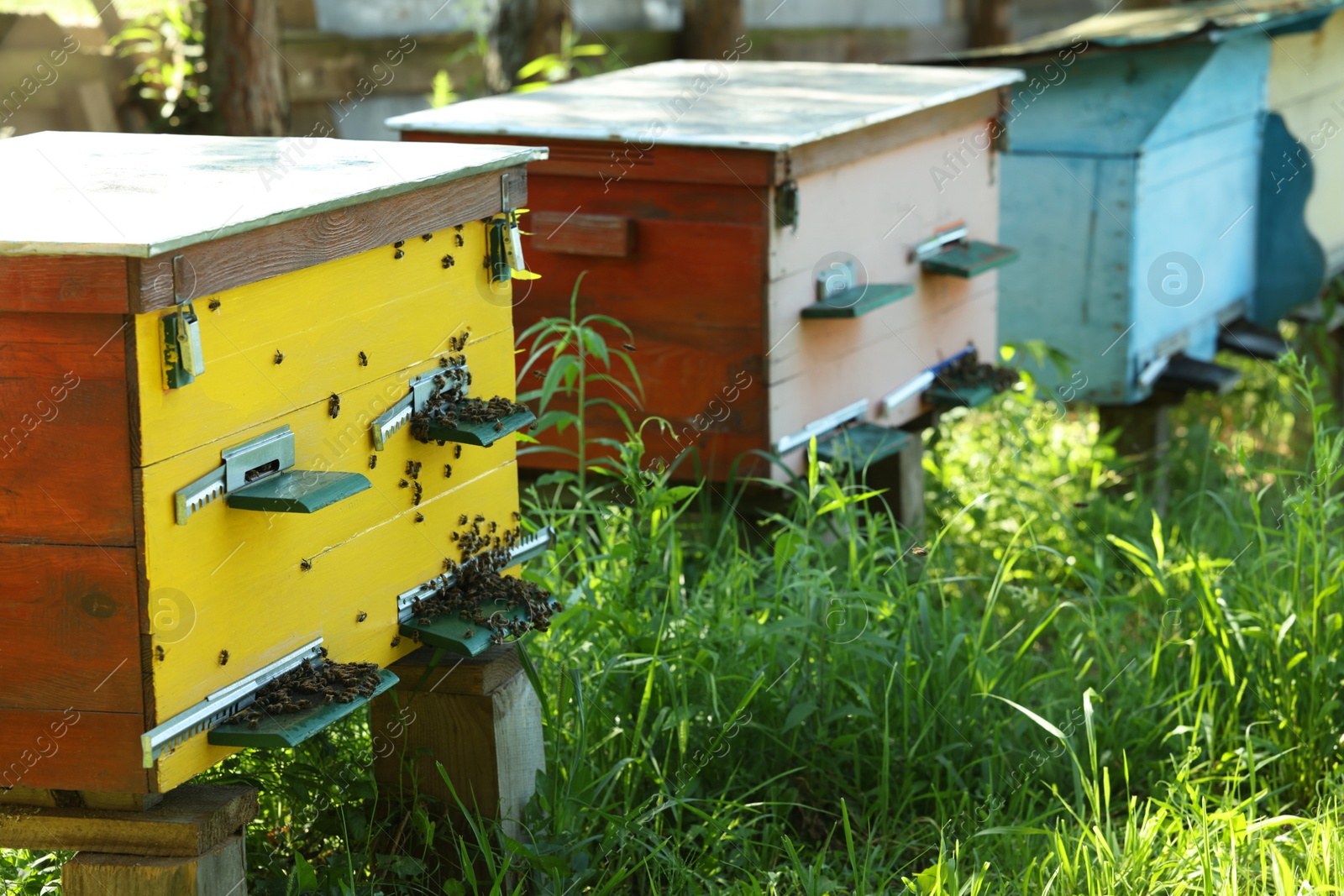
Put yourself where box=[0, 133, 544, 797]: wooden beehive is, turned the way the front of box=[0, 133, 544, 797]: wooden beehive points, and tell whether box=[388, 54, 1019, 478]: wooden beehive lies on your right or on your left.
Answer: on your left

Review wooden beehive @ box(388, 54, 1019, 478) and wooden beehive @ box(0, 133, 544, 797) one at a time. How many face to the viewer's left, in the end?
0

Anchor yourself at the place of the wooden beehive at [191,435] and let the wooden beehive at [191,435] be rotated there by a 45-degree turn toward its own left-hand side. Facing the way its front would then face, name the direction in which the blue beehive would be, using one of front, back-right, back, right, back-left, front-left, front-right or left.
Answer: front-left

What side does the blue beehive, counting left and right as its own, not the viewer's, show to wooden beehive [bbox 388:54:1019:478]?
right

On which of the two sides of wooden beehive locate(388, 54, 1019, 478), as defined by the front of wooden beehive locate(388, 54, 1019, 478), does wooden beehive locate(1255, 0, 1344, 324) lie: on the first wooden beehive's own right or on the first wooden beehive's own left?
on the first wooden beehive's own left

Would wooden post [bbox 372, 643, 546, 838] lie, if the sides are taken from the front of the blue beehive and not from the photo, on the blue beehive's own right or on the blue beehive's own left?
on the blue beehive's own right

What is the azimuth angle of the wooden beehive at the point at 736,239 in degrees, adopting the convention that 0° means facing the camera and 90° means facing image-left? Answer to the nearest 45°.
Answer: approximately 315°

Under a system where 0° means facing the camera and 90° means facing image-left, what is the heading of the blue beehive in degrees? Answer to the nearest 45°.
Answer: approximately 315°

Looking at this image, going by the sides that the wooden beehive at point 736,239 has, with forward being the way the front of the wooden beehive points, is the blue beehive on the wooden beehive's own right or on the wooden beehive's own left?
on the wooden beehive's own left
